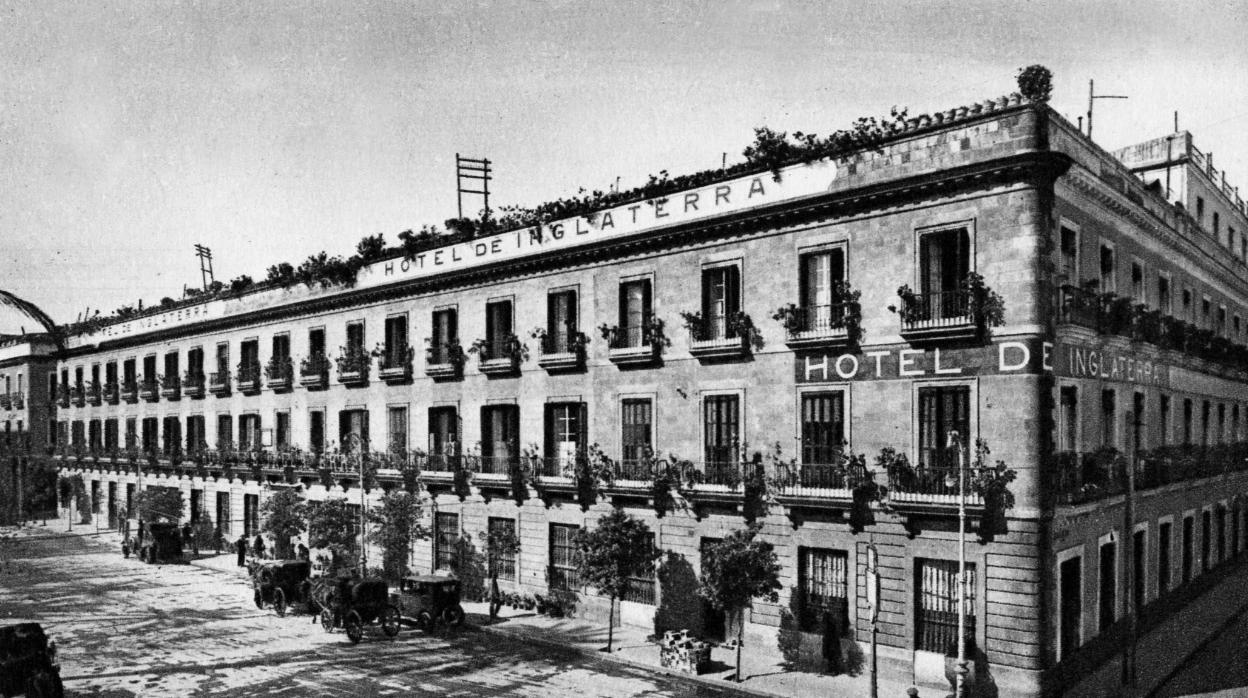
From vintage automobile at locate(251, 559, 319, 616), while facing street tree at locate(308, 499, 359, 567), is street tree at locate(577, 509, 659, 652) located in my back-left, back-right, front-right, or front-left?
back-right
